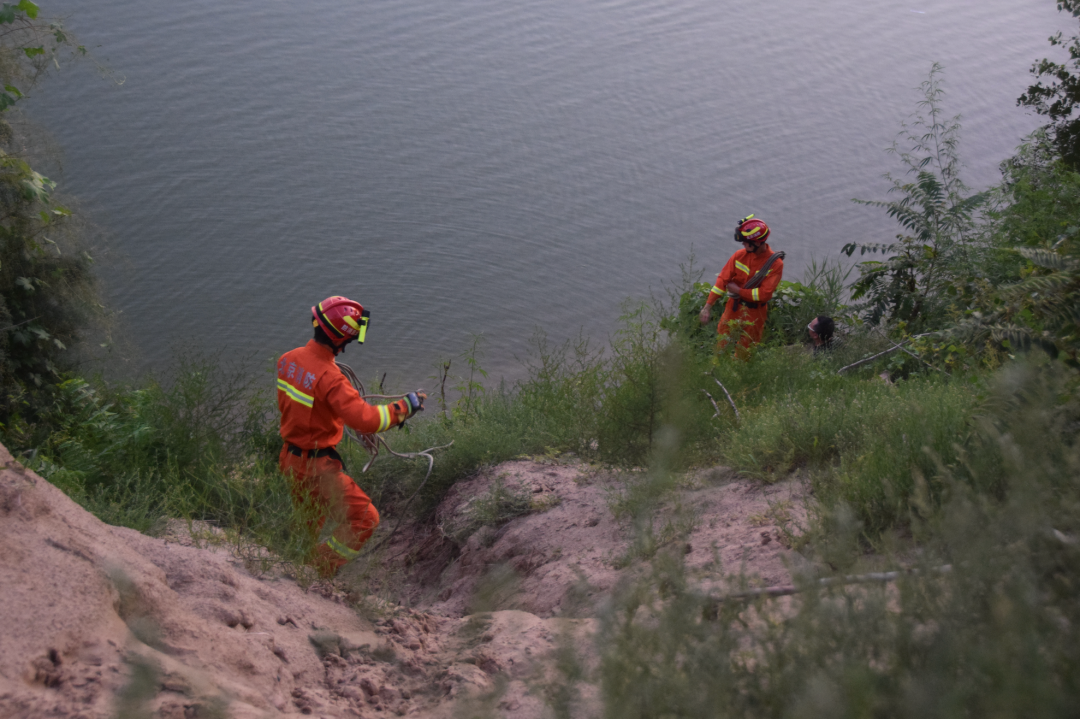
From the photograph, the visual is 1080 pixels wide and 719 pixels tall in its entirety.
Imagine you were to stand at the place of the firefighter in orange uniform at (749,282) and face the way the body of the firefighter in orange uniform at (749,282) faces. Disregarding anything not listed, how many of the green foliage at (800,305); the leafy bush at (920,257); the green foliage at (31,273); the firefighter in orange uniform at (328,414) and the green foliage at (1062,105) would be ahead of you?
2

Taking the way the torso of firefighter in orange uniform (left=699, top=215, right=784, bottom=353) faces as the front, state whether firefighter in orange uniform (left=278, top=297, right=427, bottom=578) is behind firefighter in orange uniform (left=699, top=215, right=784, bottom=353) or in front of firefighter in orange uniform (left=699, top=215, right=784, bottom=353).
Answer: in front

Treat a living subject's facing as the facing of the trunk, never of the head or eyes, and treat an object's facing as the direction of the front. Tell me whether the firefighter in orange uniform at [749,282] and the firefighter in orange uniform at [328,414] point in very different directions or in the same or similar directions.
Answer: very different directions

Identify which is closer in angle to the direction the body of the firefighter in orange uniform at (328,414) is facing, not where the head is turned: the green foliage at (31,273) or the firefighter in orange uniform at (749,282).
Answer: the firefighter in orange uniform

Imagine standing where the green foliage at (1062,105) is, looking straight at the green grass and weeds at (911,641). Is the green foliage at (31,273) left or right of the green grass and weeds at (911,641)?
right

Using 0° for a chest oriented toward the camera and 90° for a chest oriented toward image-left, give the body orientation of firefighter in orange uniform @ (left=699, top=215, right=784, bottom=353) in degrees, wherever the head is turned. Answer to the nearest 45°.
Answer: approximately 45°

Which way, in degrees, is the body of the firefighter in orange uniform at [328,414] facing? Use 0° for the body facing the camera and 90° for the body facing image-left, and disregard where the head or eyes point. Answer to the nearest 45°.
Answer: approximately 225°

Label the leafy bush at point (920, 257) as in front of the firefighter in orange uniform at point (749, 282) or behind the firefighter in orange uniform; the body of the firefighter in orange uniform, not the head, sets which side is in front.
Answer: behind

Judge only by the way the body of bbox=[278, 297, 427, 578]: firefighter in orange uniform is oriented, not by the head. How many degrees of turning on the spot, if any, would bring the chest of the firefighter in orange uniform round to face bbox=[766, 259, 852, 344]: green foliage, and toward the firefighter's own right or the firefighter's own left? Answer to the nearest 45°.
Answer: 0° — they already face it
